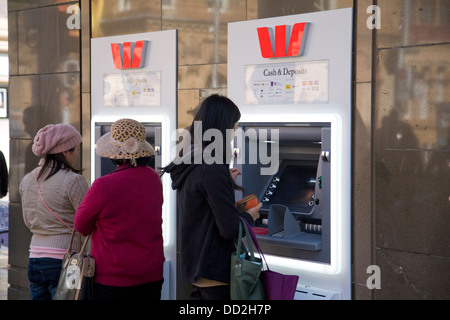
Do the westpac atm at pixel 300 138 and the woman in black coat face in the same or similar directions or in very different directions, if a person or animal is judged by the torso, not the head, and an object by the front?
very different directions

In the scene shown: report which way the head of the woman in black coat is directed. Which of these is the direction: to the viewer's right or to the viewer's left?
to the viewer's right

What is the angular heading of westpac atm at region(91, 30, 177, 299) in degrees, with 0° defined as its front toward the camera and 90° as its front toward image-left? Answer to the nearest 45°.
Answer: approximately 45°

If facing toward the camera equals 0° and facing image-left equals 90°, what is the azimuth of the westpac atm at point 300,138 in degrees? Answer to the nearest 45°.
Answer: approximately 45°

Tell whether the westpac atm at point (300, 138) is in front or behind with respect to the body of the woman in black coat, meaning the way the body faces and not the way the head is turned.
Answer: in front

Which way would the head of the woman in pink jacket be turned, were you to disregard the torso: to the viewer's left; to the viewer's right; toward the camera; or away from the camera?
away from the camera

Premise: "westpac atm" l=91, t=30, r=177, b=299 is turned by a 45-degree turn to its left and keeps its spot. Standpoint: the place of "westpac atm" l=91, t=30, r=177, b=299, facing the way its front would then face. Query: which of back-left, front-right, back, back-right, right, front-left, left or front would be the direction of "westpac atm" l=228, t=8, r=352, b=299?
front-left

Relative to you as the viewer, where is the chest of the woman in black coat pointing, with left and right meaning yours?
facing away from the viewer and to the right of the viewer
